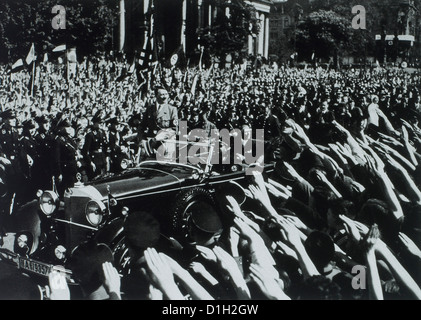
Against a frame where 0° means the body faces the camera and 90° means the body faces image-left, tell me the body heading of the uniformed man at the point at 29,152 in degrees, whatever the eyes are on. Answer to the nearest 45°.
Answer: approximately 315°

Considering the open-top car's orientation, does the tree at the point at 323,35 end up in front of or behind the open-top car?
behind

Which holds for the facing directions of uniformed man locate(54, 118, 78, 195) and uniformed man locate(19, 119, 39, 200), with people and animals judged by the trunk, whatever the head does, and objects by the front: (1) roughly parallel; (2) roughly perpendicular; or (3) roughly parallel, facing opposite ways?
roughly parallel

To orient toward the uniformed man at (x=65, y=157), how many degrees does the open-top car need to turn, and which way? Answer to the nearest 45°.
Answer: approximately 90° to its right

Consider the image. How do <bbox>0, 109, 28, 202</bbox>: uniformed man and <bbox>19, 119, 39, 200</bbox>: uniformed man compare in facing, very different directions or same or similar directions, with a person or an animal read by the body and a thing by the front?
same or similar directions

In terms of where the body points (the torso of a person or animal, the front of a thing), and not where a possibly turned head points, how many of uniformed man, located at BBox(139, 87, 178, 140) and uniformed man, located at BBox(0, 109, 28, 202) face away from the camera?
0

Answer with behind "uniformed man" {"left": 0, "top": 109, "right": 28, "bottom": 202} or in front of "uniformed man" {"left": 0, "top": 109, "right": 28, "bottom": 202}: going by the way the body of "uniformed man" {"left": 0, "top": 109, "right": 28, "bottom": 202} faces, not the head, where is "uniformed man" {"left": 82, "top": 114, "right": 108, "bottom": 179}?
behind

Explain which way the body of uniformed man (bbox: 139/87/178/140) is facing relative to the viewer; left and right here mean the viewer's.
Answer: facing the viewer

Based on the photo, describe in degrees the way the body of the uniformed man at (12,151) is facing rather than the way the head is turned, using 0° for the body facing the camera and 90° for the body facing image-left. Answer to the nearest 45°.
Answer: approximately 315°
